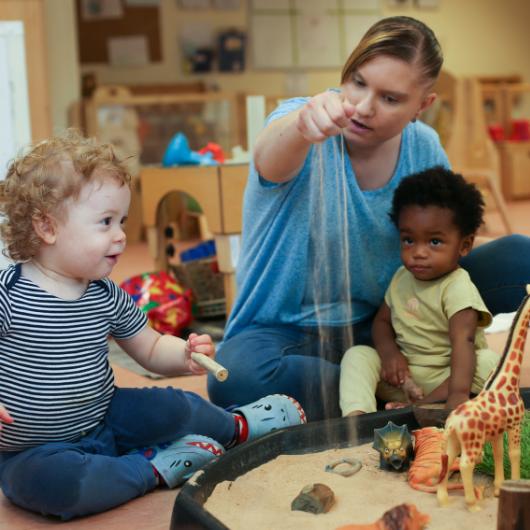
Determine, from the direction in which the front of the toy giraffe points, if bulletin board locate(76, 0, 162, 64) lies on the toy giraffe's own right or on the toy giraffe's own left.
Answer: on the toy giraffe's own left

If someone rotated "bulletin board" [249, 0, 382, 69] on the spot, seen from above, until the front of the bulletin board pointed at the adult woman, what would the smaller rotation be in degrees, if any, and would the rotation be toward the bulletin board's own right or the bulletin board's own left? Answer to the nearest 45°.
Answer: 0° — it already faces them

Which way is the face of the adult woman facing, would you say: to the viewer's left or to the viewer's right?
to the viewer's left

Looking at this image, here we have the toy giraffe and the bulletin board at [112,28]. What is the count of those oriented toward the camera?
1

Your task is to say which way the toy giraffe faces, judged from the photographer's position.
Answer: facing away from the viewer and to the right of the viewer

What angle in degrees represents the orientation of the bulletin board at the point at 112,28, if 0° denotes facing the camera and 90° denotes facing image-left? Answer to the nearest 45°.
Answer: approximately 0°

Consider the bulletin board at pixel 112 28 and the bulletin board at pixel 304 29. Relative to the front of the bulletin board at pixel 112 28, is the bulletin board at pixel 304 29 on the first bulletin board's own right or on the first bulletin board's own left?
on the first bulletin board's own left

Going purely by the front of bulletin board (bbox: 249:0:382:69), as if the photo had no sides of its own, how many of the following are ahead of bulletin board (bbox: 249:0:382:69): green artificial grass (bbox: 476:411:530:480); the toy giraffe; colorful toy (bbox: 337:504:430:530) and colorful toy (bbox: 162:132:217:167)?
4

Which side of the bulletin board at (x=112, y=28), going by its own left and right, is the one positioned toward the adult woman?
front

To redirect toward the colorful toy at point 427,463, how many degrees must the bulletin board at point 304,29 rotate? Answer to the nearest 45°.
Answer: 0° — it already faces it

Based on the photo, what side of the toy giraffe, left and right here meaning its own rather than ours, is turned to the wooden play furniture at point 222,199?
left

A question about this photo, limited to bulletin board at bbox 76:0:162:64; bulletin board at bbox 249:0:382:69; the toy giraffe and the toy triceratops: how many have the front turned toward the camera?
3
